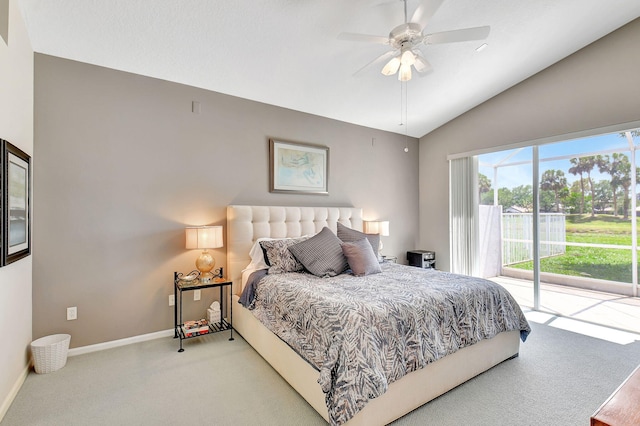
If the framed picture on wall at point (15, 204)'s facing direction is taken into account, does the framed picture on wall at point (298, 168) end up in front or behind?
in front

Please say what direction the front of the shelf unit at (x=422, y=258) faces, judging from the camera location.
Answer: facing the viewer and to the right of the viewer

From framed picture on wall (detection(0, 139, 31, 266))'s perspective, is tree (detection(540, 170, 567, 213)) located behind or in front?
in front

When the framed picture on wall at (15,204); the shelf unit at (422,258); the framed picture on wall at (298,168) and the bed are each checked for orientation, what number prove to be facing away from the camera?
0

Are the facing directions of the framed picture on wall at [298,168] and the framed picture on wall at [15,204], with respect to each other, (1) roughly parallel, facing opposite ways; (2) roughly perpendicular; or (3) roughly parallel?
roughly perpendicular

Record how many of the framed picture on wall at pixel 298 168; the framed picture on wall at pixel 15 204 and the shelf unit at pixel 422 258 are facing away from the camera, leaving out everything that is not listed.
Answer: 0

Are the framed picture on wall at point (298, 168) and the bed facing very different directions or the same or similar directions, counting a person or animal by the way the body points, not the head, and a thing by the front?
same or similar directions

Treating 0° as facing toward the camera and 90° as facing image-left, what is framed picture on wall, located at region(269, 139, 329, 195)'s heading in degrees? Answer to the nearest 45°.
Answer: approximately 315°

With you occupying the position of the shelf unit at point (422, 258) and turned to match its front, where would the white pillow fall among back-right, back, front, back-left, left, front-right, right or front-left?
right

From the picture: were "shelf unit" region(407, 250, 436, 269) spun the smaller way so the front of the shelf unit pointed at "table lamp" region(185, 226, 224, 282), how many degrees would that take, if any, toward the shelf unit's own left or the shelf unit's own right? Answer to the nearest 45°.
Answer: approximately 90° to the shelf unit's own right

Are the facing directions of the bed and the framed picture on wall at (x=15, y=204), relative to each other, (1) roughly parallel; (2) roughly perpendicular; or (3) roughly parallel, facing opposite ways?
roughly perpendicular

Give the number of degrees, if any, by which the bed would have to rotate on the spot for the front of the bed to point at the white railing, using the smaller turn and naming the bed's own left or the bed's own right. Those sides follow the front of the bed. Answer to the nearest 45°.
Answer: approximately 90° to the bed's own left

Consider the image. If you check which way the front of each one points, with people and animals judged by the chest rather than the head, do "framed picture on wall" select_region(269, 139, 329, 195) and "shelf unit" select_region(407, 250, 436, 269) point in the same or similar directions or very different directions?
same or similar directions

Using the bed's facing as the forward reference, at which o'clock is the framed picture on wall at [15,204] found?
The framed picture on wall is roughly at 4 o'clock from the bed.

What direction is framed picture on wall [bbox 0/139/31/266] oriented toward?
to the viewer's right
